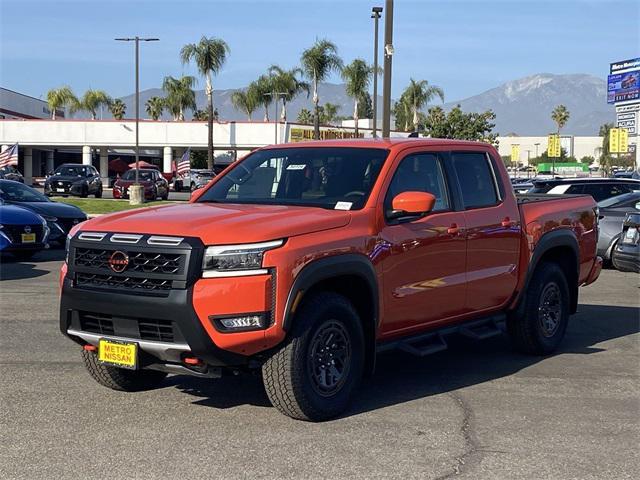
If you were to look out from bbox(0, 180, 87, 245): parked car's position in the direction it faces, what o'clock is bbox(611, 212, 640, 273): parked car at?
bbox(611, 212, 640, 273): parked car is roughly at 12 o'clock from bbox(0, 180, 87, 245): parked car.

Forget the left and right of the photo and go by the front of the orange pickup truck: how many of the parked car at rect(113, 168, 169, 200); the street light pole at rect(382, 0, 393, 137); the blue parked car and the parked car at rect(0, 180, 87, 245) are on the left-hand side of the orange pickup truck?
0

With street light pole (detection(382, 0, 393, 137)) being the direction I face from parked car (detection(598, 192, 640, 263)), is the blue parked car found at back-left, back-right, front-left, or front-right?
front-left

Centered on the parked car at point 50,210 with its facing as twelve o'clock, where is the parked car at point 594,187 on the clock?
the parked car at point 594,187 is roughly at 11 o'clock from the parked car at point 50,210.

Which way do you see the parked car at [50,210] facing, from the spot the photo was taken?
facing the viewer and to the right of the viewer

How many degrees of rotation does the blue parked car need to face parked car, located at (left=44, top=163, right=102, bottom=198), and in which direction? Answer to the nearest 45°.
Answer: approximately 135° to its left

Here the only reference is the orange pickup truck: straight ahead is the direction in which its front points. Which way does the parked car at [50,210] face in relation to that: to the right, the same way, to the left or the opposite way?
to the left

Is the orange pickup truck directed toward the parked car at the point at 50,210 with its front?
no

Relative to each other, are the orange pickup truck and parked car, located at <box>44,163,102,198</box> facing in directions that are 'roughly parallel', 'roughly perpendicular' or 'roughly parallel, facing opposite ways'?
roughly parallel

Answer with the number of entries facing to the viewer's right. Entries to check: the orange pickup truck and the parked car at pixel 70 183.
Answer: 0

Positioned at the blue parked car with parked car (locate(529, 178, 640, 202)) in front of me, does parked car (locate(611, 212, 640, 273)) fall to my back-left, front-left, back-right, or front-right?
front-right

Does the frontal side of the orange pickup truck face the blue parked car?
no

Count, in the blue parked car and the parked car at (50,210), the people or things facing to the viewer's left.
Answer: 0

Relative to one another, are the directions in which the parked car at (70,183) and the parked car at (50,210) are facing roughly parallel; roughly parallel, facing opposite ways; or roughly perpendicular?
roughly perpendicular

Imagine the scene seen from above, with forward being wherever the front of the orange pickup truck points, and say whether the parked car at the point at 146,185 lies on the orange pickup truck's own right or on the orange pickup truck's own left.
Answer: on the orange pickup truck's own right
